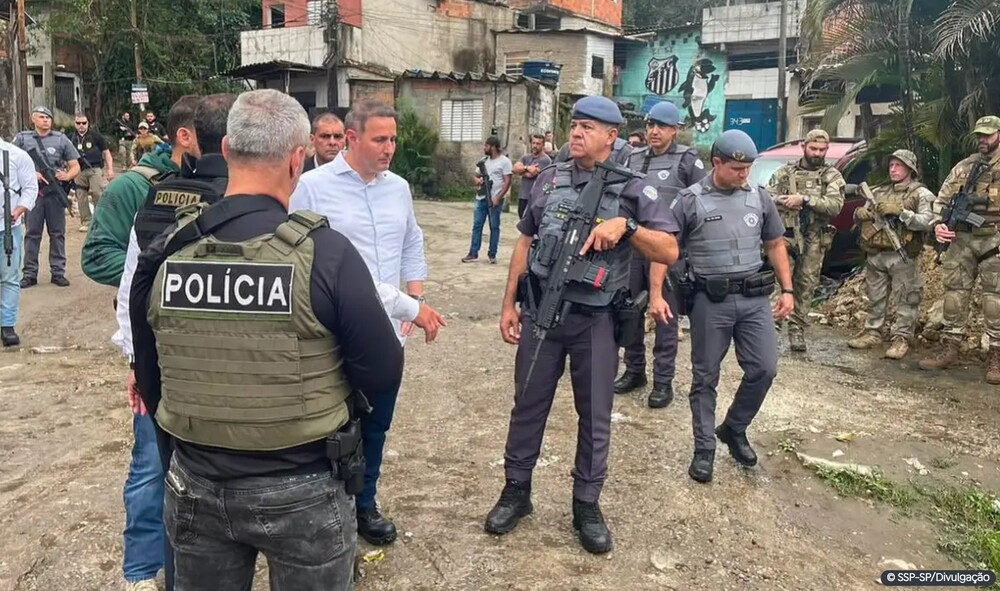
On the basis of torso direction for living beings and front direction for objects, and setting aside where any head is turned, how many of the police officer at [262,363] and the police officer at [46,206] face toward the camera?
1

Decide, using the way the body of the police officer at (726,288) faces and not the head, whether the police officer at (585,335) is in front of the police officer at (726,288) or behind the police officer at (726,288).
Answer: in front

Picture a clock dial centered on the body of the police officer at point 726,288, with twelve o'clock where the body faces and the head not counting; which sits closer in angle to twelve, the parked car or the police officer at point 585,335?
the police officer

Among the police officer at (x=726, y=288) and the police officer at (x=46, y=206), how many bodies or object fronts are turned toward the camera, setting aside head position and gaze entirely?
2

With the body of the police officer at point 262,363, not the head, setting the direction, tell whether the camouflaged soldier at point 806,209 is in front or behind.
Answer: in front

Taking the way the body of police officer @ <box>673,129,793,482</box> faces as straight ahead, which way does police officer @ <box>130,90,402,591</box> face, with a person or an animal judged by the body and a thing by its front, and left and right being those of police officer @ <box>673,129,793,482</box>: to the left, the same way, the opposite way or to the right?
the opposite way

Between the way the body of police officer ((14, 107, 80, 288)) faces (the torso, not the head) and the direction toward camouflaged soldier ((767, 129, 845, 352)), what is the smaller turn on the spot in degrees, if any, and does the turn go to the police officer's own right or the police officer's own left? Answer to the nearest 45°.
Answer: approximately 45° to the police officer's own left

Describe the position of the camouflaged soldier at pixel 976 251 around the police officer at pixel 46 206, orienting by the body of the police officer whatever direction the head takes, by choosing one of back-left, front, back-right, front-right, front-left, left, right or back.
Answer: front-left

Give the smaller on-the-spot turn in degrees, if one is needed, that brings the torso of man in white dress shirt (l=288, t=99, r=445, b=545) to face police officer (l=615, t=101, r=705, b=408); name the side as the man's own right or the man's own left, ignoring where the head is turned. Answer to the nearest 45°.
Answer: approximately 90° to the man's own left

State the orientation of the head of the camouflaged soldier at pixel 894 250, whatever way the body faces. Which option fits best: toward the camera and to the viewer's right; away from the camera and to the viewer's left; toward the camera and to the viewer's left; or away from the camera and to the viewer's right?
toward the camera and to the viewer's left

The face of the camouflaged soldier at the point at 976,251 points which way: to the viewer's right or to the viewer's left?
to the viewer's left
